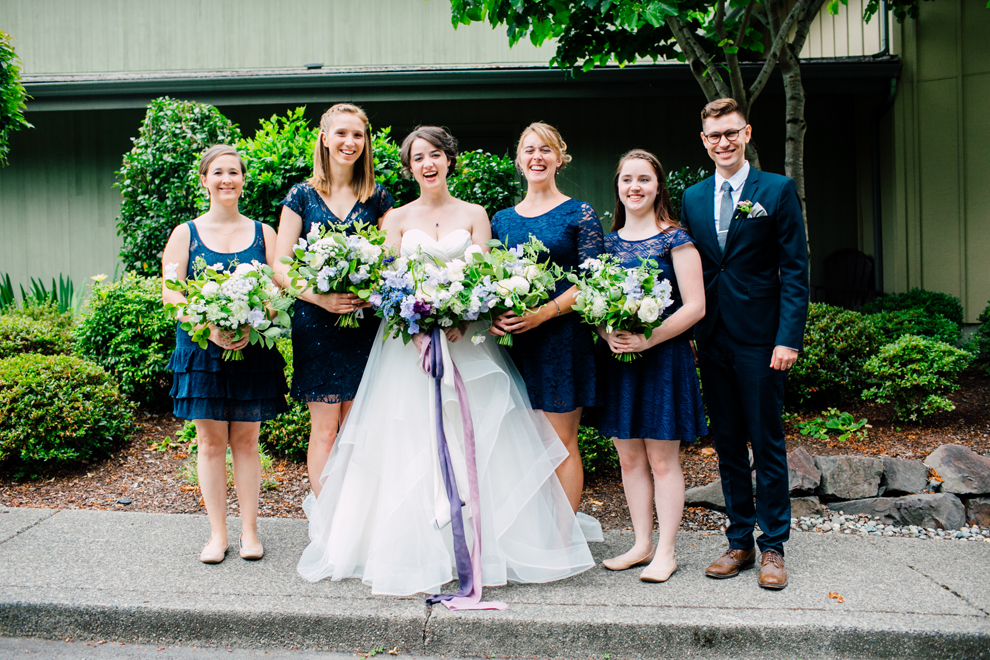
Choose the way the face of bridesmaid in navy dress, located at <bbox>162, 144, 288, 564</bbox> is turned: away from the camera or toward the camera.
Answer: toward the camera

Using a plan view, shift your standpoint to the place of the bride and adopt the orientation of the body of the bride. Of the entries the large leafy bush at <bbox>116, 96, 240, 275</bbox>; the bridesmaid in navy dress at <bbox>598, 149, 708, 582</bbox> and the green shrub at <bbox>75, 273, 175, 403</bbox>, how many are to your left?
1

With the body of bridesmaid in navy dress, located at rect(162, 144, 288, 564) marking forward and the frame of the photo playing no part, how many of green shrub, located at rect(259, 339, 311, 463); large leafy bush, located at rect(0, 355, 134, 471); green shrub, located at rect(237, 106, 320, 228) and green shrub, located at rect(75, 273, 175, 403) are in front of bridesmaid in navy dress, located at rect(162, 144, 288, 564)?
0

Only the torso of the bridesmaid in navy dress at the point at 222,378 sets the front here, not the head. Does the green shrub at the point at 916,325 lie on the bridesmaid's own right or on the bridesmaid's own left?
on the bridesmaid's own left

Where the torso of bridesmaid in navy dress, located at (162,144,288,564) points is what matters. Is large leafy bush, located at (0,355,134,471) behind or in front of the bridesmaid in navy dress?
behind

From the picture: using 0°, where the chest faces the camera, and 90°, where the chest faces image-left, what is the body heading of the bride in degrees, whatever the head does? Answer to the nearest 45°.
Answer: approximately 0°

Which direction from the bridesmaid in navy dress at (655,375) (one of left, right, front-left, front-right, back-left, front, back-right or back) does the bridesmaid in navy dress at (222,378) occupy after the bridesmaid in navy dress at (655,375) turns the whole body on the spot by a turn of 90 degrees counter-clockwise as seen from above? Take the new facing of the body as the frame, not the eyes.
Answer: back-right

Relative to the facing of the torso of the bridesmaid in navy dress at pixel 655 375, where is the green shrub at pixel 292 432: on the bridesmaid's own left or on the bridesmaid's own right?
on the bridesmaid's own right

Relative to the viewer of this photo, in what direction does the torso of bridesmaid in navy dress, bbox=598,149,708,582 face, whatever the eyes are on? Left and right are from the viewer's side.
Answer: facing the viewer and to the left of the viewer

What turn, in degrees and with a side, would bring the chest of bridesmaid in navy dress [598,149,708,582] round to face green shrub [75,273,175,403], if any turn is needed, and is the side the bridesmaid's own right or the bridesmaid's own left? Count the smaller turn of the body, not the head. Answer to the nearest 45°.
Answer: approximately 45° to the bridesmaid's own right

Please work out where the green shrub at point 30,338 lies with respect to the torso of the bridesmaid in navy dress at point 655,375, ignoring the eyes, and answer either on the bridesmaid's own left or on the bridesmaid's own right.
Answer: on the bridesmaid's own right

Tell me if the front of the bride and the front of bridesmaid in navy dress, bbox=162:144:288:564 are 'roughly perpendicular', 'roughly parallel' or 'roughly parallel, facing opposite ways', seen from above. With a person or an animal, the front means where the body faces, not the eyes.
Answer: roughly parallel

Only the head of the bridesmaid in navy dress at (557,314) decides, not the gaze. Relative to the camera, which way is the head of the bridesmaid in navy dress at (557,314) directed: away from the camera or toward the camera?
toward the camera

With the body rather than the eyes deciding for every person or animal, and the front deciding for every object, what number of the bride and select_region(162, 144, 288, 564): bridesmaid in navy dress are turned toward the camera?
2

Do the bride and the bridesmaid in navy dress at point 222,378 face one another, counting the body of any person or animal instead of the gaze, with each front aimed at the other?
no

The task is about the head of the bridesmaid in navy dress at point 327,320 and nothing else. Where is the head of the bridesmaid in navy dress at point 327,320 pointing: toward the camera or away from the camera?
toward the camera

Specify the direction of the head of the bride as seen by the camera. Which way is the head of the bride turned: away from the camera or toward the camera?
toward the camera

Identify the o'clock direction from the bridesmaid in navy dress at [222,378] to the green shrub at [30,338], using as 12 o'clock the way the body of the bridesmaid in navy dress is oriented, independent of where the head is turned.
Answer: The green shrub is roughly at 5 o'clock from the bridesmaid in navy dress.

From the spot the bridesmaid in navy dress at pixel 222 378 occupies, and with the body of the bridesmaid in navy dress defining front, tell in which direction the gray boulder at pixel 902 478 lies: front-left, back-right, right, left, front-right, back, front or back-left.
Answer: left

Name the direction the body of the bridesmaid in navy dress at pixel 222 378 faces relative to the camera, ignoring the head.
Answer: toward the camera
